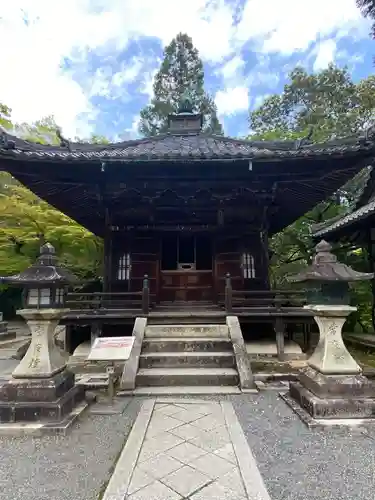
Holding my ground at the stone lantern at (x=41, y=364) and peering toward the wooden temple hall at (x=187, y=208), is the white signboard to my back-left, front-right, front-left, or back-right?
front-right

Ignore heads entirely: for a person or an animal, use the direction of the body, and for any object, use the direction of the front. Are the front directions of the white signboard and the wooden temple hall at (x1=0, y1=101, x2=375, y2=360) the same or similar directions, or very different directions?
same or similar directions

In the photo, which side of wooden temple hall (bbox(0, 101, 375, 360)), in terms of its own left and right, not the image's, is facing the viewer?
front

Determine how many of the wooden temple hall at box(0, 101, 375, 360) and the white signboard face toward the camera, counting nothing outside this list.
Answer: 2

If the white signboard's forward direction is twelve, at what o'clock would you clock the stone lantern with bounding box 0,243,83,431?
The stone lantern is roughly at 3 o'clock from the white signboard.

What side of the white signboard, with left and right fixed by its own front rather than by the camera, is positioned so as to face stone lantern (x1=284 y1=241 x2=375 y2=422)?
left

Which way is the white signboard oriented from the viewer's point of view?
toward the camera
